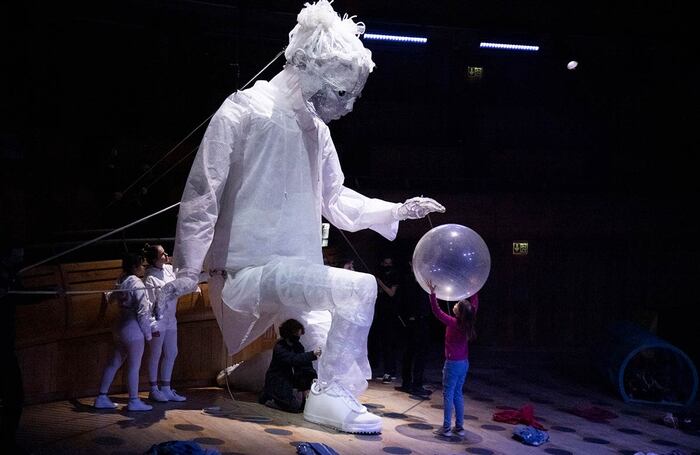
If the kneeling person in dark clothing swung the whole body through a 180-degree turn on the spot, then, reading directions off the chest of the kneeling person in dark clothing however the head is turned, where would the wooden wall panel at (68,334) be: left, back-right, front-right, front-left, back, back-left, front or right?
front

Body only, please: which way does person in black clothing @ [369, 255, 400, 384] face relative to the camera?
toward the camera

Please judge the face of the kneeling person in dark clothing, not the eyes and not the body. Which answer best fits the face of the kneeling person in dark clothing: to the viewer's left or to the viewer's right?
to the viewer's right

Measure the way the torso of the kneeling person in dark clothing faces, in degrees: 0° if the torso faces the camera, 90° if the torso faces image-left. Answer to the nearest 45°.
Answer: approximately 270°

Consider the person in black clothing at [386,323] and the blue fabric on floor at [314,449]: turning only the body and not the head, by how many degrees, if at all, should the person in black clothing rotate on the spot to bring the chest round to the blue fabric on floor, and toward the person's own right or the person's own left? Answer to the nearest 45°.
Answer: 0° — they already face it

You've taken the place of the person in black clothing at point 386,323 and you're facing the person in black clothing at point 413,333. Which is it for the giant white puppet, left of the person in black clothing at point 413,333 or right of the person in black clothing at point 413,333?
right
